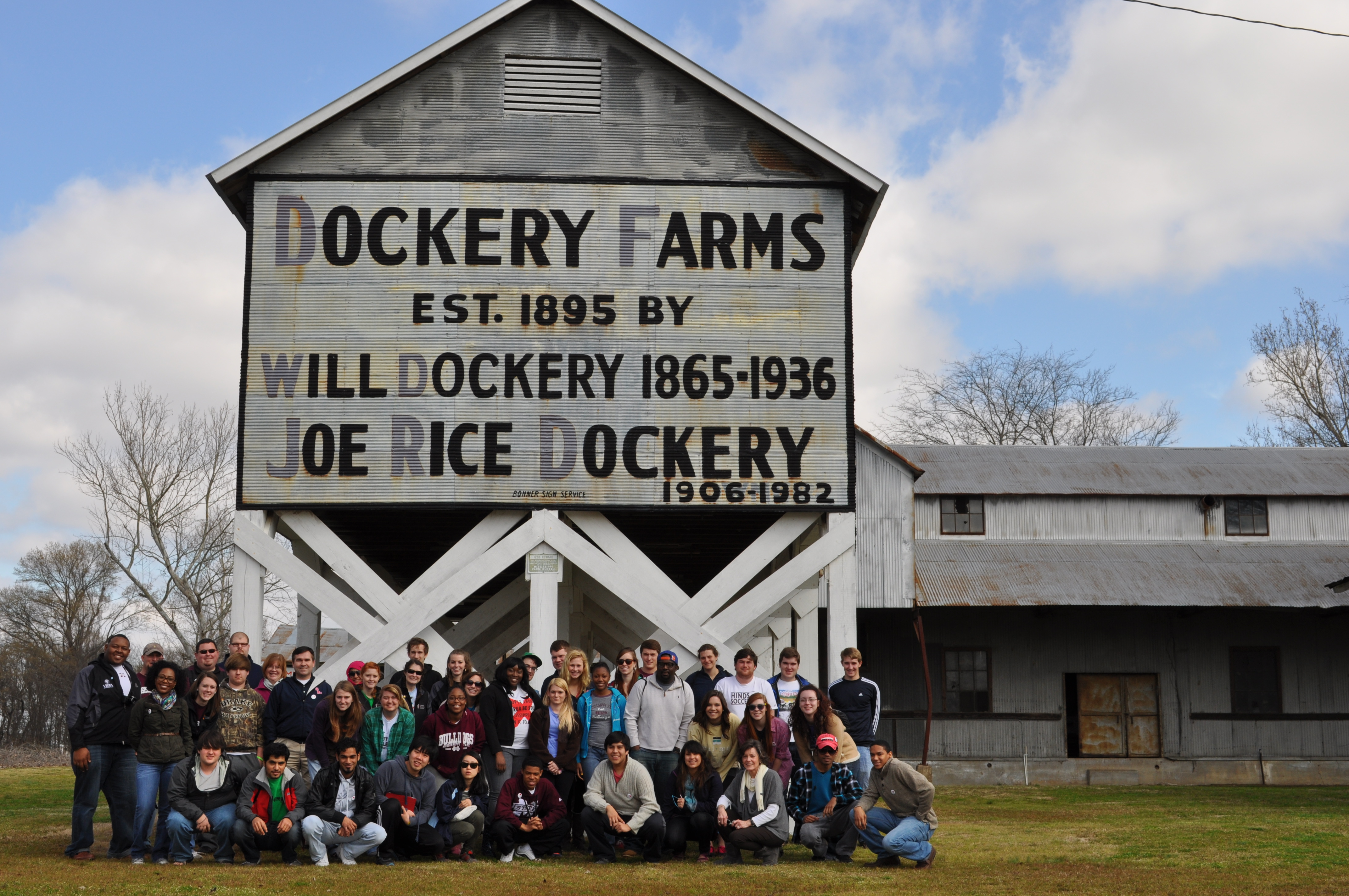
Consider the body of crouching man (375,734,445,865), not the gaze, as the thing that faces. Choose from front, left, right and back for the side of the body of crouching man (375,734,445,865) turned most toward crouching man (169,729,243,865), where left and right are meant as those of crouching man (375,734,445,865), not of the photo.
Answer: right

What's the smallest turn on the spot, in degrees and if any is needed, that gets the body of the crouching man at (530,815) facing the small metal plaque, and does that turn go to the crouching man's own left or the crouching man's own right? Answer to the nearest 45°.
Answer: approximately 180°

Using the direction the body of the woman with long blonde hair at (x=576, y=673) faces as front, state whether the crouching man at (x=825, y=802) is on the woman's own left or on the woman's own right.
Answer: on the woman's own left

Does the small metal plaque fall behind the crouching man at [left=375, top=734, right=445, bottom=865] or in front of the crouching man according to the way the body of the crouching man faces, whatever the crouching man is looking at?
behind

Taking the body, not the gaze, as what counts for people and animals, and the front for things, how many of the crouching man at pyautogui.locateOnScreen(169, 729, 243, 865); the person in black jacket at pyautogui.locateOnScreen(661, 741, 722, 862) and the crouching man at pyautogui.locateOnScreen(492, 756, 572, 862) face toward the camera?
3

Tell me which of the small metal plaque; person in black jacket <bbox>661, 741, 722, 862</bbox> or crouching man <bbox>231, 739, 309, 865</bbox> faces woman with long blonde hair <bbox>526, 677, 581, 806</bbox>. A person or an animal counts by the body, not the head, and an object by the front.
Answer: the small metal plaque

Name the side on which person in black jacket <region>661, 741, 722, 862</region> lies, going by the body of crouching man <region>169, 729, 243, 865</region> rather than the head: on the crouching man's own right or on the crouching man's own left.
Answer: on the crouching man's own left
